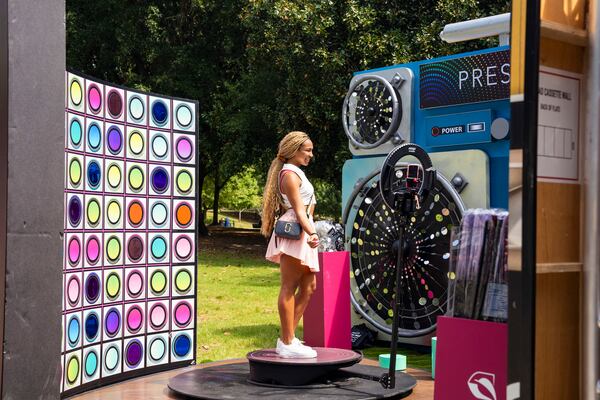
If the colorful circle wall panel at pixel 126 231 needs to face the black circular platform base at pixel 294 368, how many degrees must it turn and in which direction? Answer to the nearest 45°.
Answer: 0° — it already faces it

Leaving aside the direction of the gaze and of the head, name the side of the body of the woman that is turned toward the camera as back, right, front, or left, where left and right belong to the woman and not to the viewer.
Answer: right

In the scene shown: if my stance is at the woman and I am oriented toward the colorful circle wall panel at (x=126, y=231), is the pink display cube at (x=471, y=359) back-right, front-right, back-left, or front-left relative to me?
back-left

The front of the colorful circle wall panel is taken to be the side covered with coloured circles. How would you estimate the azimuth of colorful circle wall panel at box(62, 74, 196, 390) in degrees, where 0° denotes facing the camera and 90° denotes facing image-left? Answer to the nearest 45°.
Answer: approximately 315°
